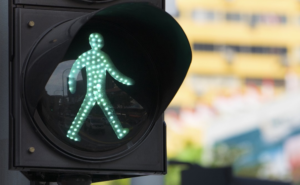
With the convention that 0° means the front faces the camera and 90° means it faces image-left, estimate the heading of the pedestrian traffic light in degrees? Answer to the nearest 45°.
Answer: approximately 315°
